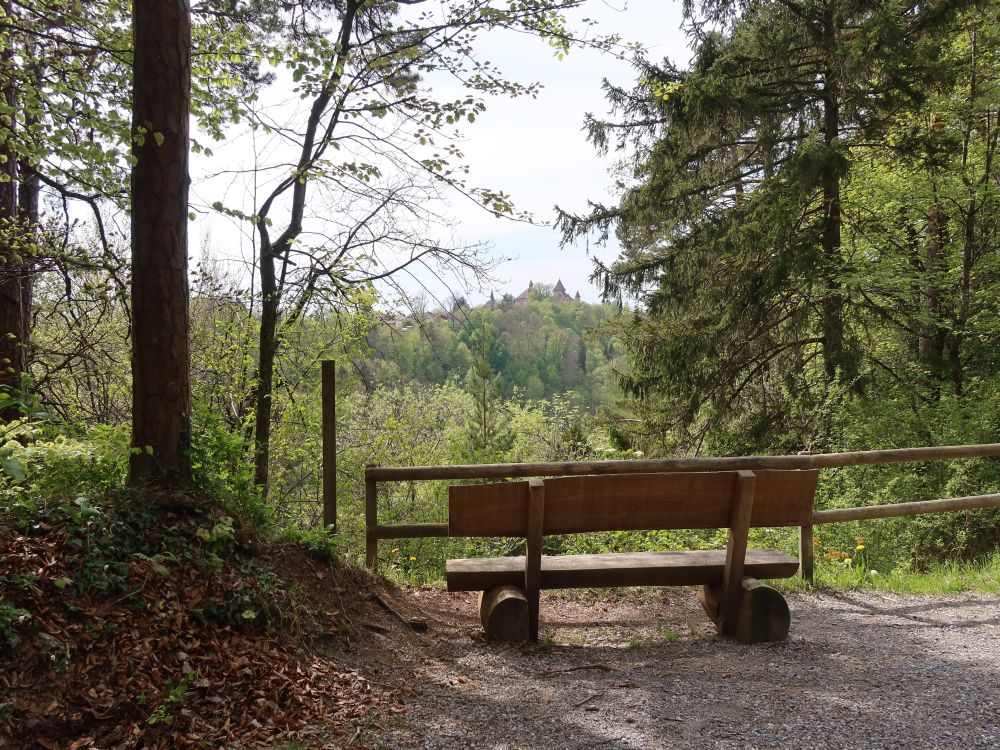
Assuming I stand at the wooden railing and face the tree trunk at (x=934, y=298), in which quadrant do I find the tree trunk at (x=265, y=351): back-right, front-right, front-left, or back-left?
back-left

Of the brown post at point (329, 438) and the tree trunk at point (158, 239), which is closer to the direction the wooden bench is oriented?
the brown post

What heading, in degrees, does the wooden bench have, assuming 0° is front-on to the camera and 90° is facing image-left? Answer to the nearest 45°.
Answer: approximately 180°

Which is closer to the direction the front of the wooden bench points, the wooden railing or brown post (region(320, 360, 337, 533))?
the wooden railing

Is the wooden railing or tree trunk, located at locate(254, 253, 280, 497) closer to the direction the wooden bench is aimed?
the wooden railing

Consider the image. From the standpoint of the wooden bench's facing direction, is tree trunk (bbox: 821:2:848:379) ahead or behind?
ahead

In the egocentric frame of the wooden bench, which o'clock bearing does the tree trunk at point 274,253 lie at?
The tree trunk is roughly at 10 o'clock from the wooden bench.

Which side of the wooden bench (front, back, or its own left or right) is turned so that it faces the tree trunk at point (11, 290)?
left

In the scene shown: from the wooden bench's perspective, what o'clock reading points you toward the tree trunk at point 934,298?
The tree trunk is roughly at 1 o'clock from the wooden bench.

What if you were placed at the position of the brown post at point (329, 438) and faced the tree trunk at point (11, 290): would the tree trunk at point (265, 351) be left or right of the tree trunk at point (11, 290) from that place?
right

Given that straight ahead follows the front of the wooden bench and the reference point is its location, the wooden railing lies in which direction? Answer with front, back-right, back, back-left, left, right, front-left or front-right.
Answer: front

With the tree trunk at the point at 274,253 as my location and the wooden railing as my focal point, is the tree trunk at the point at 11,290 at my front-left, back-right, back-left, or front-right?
back-right
